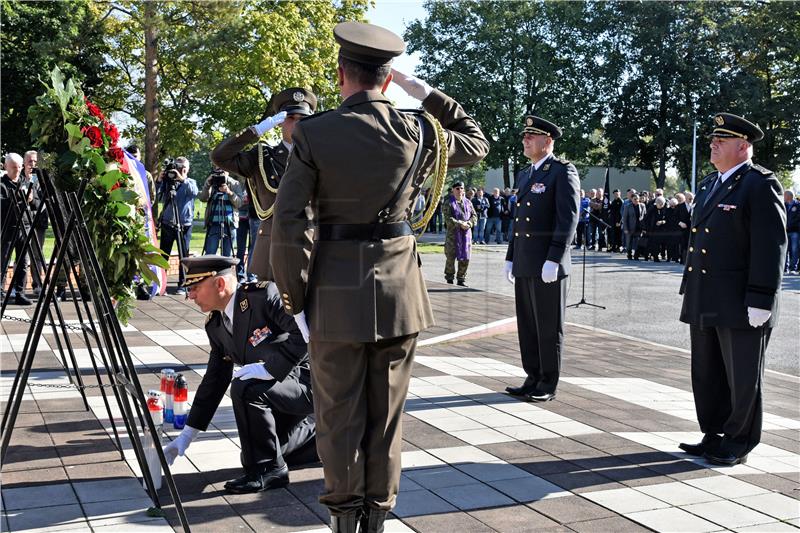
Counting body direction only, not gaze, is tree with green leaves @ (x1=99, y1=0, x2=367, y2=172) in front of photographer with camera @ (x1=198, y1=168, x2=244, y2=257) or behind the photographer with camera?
behind

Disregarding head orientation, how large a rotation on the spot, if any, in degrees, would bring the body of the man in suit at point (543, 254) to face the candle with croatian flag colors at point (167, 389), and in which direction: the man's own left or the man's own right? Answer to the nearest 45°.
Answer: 0° — they already face it

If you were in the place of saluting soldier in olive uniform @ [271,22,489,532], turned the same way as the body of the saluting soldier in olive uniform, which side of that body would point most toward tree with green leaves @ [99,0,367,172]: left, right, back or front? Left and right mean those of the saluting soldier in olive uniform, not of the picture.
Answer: front

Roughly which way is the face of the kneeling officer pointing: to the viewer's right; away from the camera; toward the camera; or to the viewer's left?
to the viewer's left

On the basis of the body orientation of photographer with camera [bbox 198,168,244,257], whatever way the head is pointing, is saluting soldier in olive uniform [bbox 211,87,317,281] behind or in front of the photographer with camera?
in front

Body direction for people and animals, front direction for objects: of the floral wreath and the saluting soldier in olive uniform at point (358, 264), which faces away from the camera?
the saluting soldier in olive uniform

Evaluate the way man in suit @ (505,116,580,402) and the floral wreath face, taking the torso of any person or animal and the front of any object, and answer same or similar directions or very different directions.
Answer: very different directions

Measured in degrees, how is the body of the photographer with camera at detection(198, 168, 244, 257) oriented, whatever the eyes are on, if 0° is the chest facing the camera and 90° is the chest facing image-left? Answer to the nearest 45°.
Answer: approximately 0°

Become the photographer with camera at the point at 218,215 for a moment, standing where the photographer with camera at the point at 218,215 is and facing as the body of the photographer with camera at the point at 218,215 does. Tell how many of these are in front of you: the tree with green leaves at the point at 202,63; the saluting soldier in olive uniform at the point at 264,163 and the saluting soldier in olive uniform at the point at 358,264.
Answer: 2

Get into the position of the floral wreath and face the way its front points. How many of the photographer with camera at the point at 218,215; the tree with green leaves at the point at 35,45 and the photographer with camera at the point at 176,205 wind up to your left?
3

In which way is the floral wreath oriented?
to the viewer's right

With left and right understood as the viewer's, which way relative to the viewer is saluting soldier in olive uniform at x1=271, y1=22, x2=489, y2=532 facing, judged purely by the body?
facing away from the viewer

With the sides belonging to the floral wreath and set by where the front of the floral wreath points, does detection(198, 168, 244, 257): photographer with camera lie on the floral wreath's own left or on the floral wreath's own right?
on the floral wreath's own left

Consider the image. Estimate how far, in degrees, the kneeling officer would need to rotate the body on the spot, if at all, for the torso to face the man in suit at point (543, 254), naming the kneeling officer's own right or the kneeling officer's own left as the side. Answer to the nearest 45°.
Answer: approximately 180°

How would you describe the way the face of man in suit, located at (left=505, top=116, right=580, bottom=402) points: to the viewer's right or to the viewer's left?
to the viewer's left

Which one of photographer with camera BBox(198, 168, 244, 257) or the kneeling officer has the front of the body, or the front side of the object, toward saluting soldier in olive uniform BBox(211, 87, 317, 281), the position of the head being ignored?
the photographer with camera

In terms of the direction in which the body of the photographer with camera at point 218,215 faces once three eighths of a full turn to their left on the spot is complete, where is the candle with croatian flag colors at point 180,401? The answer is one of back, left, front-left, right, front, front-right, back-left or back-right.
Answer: back-right

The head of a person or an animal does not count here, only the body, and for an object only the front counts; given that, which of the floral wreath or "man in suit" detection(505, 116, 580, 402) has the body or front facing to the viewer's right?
the floral wreath
